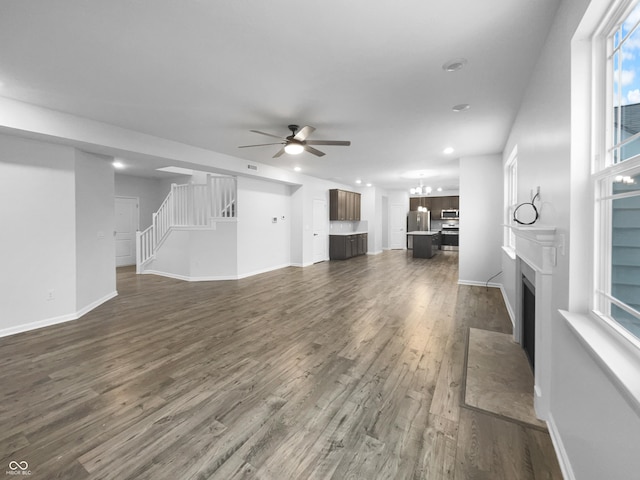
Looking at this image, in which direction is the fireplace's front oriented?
to the viewer's left

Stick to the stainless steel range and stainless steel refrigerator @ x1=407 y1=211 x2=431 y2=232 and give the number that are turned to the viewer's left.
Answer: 0

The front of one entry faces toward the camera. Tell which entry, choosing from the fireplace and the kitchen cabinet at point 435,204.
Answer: the kitchen cabinet

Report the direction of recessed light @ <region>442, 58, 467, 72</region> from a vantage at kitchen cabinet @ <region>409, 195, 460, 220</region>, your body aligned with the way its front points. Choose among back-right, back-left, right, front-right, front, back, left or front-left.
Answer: front

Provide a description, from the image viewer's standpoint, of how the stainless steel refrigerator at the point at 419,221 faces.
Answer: facing the viewer

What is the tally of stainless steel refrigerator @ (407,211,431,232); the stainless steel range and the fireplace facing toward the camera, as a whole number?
2

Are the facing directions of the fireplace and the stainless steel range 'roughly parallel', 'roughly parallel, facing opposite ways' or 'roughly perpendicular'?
roughly perpendicular

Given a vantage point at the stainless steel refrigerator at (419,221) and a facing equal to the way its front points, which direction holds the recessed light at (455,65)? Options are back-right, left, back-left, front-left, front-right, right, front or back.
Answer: front

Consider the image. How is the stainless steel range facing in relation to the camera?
toward the camera

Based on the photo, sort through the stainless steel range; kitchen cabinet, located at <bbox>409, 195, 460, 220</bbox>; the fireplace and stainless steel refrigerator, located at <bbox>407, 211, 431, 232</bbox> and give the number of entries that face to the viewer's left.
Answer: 1

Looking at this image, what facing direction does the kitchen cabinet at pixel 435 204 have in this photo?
toward the camera

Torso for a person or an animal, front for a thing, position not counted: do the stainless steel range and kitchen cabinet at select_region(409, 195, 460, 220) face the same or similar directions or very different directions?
same or similar directions

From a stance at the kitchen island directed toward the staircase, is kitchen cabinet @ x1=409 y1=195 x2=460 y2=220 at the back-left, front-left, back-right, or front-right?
back-right

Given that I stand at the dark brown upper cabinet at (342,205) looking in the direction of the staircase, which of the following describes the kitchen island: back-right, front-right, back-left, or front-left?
back-left
